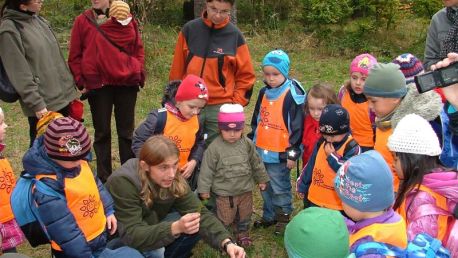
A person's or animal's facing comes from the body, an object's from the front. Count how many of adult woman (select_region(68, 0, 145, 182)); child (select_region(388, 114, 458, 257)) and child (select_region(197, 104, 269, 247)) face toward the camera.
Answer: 2

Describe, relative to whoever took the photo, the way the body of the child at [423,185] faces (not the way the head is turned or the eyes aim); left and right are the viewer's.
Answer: facing to the left of the viewer

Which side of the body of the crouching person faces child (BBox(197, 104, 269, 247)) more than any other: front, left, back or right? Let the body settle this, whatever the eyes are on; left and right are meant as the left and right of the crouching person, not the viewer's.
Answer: left

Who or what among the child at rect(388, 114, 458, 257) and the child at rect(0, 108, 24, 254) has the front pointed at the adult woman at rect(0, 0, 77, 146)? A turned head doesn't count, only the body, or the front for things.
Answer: the child at rect(388, 114, 458, 257)

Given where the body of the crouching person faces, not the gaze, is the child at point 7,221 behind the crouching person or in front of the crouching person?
behind
